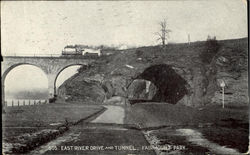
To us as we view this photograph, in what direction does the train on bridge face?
facing to the left of the viewer

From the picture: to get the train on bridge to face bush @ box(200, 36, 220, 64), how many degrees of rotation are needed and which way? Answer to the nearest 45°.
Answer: approximately 180°
